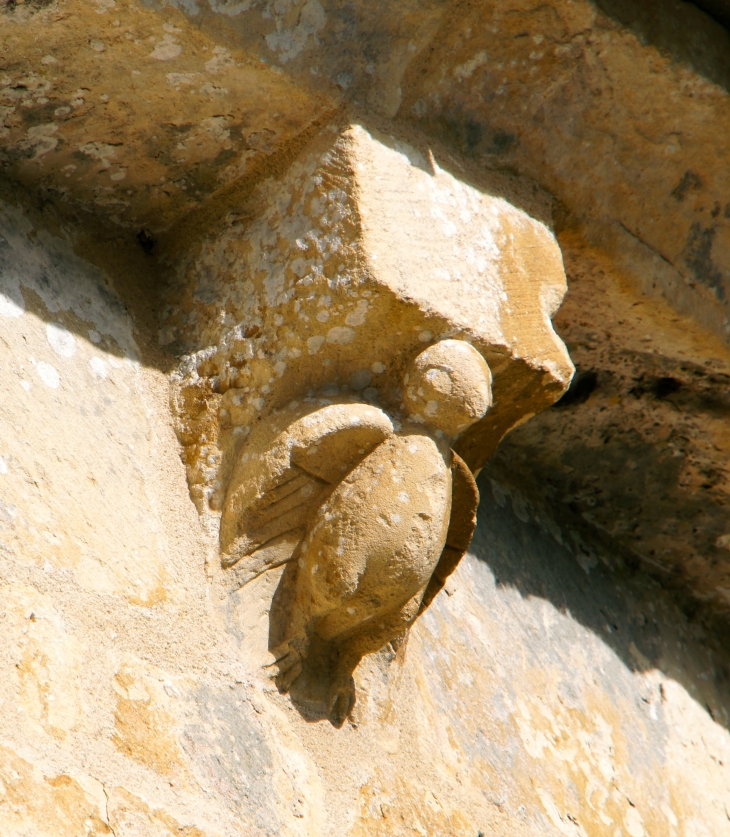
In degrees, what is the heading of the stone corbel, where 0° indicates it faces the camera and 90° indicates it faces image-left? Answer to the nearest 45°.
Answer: approximately 315°

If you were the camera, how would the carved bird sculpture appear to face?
facing the viewer and to the right of the viewer
